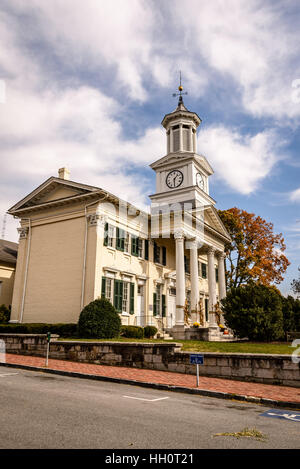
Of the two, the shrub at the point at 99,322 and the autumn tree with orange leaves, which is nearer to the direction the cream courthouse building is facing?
the shrub

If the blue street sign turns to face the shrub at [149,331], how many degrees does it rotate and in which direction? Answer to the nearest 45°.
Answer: approximately 180°

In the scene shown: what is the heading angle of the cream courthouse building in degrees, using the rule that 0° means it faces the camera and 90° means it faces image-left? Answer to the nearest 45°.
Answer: approximately 315°

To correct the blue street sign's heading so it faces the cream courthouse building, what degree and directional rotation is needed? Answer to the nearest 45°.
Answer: approximately 135° to its right

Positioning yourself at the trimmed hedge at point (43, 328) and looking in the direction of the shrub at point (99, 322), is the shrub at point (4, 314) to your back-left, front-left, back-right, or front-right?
back-left

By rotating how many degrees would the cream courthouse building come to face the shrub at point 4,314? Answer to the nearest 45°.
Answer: approximately 135° to its right

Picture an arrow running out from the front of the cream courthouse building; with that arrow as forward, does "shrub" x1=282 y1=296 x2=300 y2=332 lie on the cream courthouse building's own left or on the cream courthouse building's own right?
on the cream courthouse building's own left

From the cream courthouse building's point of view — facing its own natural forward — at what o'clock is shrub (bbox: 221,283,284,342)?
The shrub is roughly at 11 o'clock from the cream courthouse building.

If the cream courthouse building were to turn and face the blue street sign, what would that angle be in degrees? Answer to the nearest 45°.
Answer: approximately 45° to its right

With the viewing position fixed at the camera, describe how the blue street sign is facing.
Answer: facing the viewer

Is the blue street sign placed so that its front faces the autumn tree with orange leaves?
no

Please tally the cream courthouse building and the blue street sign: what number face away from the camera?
0

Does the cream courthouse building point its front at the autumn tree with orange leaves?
no
